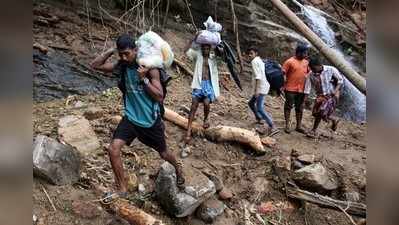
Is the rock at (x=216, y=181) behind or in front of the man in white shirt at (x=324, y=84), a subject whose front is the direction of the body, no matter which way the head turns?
in front

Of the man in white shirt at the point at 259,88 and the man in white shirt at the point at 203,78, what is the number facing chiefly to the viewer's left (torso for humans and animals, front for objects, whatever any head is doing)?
1

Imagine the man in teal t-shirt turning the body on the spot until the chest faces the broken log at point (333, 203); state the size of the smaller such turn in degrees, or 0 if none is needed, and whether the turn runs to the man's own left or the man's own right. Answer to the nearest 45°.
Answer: approximately 135° to the man's own left

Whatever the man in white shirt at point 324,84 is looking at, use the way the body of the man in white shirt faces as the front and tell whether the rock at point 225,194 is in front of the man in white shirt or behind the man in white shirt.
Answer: in front

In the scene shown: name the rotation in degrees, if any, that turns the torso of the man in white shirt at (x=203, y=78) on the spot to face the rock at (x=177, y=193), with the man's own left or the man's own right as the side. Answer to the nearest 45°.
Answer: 0° — they already face it

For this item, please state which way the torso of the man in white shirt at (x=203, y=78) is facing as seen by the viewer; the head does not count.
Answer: toward the camera

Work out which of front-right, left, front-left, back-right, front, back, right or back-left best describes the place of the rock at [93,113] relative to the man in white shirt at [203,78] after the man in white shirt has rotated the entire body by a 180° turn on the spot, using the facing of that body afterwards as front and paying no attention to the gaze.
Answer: left

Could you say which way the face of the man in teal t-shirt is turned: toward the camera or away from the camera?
toward the camera

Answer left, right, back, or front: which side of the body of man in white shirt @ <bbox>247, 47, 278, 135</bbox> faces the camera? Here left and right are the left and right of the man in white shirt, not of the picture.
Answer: left

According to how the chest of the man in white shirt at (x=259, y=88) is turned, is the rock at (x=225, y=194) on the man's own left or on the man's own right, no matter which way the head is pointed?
on the man's own left

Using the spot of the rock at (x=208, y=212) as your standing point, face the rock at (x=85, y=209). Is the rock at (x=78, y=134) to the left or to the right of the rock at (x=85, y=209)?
right
